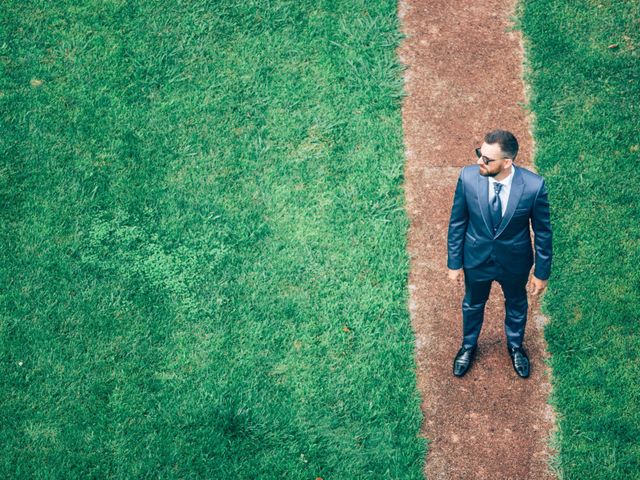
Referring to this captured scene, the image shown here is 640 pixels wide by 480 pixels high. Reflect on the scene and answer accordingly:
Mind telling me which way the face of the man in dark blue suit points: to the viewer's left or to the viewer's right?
to the viewer's left

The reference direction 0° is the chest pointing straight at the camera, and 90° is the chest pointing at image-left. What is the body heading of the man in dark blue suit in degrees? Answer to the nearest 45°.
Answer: approximately 0°
